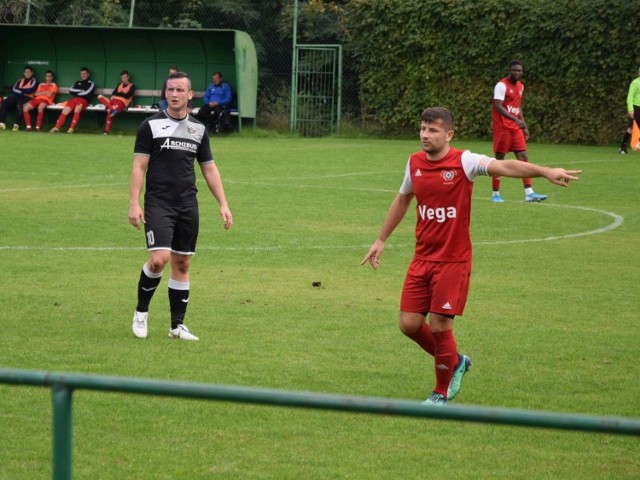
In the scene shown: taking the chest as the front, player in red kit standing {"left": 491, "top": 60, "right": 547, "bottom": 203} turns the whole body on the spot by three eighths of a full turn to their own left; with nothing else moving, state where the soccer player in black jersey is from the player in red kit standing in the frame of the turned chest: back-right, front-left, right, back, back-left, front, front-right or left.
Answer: back

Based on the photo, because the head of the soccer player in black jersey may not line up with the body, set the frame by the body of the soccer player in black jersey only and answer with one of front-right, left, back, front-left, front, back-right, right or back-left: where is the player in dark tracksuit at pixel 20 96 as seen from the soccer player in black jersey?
back

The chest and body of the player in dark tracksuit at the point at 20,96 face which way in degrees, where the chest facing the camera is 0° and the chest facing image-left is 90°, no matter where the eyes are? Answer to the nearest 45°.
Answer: approximately 45°

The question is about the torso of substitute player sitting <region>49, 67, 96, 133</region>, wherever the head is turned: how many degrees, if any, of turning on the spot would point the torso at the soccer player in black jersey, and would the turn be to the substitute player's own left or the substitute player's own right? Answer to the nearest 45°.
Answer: approximately 45° to the substitute player's own left

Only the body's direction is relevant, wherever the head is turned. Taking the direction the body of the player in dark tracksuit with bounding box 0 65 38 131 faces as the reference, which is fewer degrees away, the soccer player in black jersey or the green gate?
the soccer player in black jersey

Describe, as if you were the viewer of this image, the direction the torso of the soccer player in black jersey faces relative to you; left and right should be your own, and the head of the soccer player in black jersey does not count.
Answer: facing the viewer

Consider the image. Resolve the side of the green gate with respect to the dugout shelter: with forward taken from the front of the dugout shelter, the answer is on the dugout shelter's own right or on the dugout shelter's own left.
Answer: on the dugout shelter's own left

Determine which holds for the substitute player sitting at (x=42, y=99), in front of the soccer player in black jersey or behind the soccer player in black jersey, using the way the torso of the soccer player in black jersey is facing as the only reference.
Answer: behind

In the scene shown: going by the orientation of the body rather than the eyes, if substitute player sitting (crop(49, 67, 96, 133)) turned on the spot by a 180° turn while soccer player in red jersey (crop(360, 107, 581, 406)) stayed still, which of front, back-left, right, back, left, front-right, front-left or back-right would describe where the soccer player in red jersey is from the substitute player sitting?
back-right

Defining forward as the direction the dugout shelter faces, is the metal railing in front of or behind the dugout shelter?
in front

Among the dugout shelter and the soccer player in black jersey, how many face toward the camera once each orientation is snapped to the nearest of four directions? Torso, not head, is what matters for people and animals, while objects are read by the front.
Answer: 2

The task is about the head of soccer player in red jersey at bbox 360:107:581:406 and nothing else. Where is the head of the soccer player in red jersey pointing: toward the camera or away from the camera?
toward the camera

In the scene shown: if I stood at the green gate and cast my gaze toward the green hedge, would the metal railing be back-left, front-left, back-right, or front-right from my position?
front-right

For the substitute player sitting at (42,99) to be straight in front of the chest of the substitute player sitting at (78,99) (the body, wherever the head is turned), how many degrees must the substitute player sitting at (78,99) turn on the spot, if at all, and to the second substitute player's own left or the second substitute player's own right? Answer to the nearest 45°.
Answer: approximately 45° to the second substitute player's own right

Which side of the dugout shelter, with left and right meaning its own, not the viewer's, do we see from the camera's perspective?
front

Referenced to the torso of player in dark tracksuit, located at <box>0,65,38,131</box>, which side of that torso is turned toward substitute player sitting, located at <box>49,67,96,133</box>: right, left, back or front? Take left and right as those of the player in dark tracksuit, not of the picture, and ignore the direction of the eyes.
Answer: left

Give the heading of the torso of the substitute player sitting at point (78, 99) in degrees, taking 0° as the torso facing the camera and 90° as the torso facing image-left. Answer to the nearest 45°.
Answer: approximately 45°
